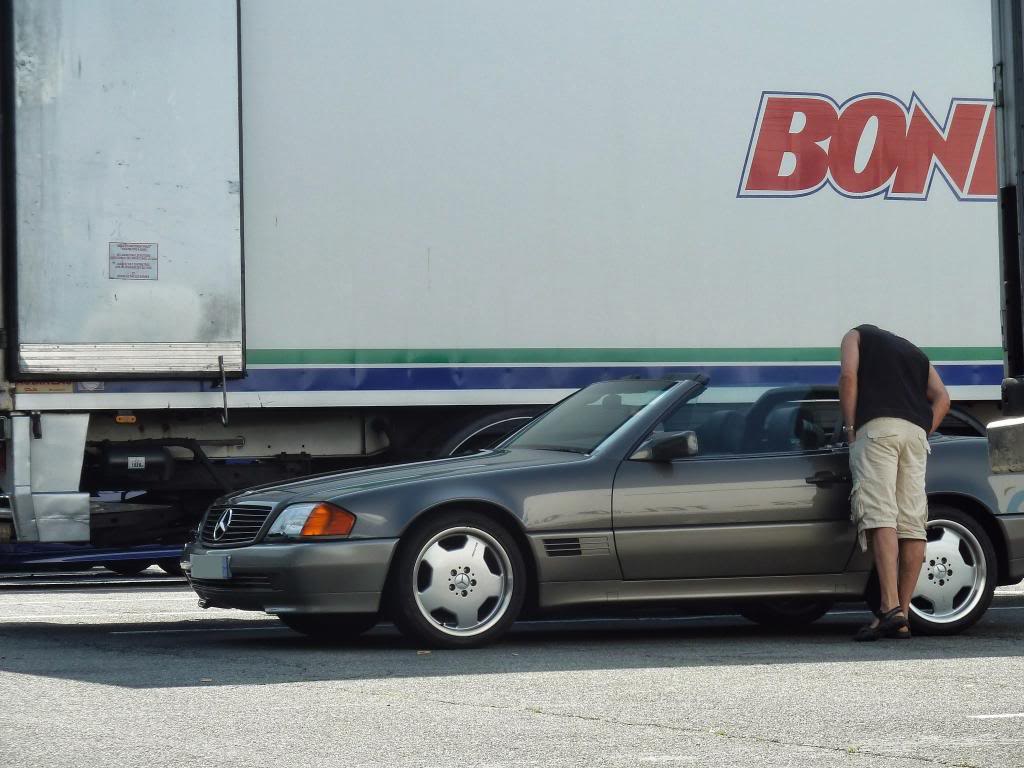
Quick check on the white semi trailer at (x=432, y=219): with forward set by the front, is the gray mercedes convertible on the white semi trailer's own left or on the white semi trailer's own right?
on the white semi trailer's own right

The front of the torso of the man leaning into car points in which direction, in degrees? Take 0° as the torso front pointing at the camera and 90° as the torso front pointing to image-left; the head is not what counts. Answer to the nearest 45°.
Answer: approximately 135°

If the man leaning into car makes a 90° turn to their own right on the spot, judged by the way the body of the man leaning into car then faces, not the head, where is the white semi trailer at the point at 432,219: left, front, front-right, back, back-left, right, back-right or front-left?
left

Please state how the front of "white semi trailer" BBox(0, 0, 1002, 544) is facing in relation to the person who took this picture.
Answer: facing to the right of the viewer
